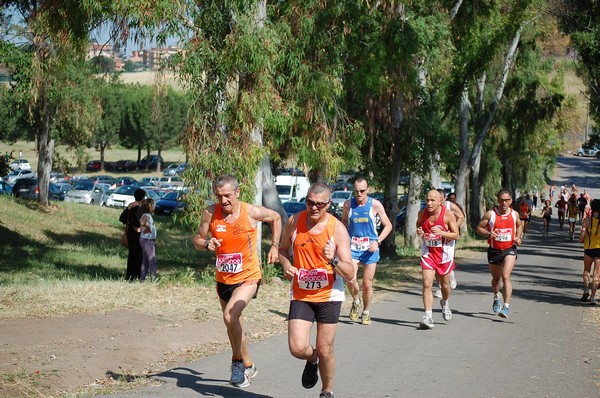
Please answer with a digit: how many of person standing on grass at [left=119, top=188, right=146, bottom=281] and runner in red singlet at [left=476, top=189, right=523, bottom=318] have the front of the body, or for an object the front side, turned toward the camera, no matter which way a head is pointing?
1

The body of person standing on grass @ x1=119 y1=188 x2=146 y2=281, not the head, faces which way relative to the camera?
to the viewer's right

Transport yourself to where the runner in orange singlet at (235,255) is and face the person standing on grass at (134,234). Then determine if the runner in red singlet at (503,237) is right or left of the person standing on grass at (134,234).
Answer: right

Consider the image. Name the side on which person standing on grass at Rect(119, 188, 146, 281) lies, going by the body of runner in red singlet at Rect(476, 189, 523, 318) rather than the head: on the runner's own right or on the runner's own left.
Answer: on the runner's own right

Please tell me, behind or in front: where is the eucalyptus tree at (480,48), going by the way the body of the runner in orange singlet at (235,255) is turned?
behind

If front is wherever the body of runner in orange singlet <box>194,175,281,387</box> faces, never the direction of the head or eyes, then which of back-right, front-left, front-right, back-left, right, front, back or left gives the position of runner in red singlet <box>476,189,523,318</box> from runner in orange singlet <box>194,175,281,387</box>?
back

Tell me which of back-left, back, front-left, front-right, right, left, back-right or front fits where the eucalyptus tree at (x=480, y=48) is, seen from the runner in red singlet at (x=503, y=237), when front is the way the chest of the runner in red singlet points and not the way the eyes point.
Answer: back

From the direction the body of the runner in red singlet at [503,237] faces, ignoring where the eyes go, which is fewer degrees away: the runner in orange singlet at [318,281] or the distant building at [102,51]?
the runner in orange singlet

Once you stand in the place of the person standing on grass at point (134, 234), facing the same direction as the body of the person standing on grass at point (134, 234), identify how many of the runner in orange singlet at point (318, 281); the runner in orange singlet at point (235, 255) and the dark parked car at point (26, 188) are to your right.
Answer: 2

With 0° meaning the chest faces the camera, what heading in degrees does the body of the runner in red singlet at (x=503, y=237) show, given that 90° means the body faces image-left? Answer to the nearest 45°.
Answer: approximately 0°

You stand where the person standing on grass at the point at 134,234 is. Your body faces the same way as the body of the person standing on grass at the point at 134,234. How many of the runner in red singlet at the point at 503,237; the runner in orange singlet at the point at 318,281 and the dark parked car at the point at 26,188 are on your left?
1
